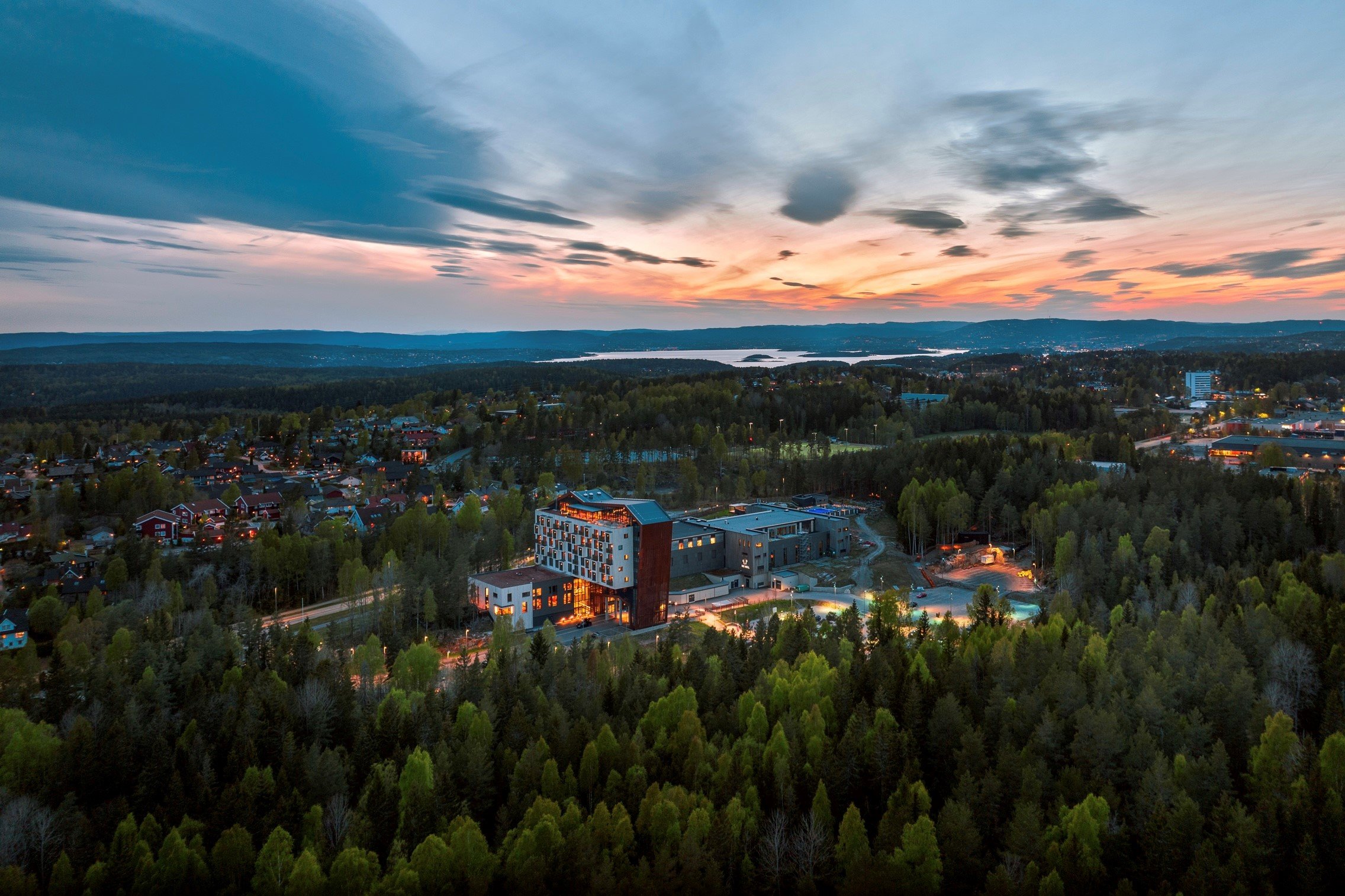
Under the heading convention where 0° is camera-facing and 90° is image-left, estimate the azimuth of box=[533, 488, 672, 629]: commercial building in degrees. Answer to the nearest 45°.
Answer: approximately 45°

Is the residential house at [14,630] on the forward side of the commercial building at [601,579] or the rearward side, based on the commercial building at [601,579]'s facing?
on the forward side

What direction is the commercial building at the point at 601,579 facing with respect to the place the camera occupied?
facing the viewer and to the left of the viewer

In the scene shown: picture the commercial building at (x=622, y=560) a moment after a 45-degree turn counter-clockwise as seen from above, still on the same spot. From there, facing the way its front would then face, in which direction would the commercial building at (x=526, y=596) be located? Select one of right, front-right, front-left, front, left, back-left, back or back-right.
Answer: right
